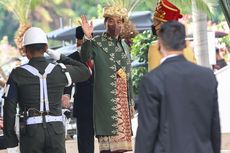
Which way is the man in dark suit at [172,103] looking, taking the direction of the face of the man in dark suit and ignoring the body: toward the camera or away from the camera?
away from the camera

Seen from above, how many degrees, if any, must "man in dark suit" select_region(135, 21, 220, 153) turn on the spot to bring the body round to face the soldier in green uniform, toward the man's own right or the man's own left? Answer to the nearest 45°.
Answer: approximately 45° to the man's own left

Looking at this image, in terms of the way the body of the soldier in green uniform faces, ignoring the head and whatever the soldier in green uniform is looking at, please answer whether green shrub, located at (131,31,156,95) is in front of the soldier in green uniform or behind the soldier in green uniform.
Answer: in front

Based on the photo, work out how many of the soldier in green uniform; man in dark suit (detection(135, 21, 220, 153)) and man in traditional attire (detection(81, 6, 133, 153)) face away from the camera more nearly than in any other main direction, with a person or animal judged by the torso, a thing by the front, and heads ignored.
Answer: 2

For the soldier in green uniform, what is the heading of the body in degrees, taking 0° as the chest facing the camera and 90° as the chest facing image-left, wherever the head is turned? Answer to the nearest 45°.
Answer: approximately 180°

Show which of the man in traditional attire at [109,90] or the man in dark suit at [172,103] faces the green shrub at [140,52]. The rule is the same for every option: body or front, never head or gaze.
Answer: the man in dark suit

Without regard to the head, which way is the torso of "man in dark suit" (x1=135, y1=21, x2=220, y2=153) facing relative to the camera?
away from the camera

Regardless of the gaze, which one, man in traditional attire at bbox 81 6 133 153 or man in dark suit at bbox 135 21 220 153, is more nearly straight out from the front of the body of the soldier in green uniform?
the man in traditional attire

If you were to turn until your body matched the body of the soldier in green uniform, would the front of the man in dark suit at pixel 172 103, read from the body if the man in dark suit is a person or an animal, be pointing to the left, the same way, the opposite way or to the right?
the same way

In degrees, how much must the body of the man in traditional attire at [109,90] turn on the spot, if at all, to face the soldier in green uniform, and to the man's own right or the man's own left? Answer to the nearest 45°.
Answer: approximately 90° to the man's own right

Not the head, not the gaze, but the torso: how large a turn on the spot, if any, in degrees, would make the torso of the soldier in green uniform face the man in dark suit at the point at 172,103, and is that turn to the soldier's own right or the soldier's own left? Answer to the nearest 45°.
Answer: approximately 135° to the soldier's own right
